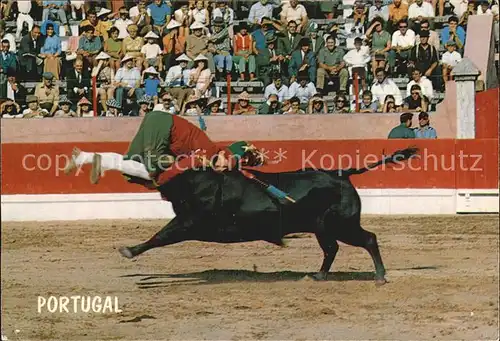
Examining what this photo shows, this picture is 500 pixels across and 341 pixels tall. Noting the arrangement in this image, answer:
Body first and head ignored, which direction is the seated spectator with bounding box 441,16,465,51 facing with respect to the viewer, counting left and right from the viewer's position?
facing the viewer

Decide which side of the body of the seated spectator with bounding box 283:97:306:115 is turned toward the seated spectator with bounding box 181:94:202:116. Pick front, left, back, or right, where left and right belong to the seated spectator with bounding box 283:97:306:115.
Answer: right

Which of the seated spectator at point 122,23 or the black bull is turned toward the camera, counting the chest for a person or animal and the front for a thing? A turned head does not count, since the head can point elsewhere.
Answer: the seated spectator

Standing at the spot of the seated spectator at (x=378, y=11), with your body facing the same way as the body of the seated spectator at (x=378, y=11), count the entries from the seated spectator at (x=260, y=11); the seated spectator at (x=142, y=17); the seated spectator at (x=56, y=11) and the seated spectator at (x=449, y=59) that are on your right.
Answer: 3

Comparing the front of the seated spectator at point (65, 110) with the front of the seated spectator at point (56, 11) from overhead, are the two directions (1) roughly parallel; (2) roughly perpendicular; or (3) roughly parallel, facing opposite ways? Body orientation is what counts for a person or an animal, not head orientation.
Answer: roughly parallel

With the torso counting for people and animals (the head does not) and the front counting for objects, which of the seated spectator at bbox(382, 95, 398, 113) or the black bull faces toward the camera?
the seated spectator

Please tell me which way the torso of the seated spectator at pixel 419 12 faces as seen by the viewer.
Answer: toward the camera

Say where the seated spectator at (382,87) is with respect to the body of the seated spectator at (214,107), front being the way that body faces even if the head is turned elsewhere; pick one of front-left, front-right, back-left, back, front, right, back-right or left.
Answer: left

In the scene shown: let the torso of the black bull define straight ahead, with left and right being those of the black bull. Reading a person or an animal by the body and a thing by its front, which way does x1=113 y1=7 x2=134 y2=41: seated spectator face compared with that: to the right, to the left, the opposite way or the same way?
to the left

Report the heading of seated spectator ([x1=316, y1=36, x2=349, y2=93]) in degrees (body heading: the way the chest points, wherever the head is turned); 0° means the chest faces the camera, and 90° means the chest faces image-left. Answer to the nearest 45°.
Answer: approximately 0°

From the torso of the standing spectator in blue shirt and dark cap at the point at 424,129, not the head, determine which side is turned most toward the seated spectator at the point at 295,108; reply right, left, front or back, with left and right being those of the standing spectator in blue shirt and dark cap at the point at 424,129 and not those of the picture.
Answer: right

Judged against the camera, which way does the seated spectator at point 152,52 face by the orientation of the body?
toward the camera
